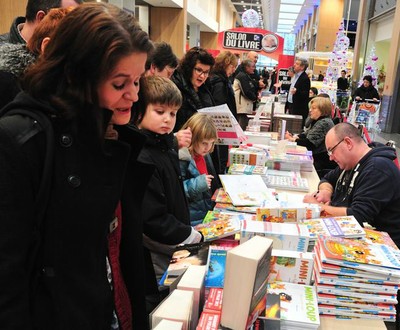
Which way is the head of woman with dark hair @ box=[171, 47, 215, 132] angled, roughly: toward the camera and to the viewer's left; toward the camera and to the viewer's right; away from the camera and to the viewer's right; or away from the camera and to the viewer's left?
toward the camera and to the viewer's right

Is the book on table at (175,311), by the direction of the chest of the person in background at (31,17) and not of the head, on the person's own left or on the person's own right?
on the person's own right

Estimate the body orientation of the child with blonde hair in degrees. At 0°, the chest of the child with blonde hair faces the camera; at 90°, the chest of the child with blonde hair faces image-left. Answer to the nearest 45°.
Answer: approximately 315°

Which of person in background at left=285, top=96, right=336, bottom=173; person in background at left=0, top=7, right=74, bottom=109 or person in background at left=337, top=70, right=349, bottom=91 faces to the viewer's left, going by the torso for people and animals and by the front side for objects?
person in background at left=285, top=96, right=336, bottom=173

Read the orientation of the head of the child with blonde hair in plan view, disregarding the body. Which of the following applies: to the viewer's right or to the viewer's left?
to the viewer's right

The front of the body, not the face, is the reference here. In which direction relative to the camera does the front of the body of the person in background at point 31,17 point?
to the viewer's right

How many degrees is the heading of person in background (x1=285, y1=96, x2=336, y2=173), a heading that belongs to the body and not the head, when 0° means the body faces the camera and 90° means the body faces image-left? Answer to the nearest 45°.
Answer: approximately 90°

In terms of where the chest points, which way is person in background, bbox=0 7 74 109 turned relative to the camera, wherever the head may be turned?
to the viewer's right

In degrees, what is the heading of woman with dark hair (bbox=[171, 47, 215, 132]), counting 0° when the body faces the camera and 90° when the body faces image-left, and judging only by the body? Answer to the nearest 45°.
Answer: approximately 315°

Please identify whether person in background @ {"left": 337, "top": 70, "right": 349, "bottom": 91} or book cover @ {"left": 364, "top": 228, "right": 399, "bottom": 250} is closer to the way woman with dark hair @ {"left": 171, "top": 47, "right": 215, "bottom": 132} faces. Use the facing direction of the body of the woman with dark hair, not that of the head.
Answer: the book cover
